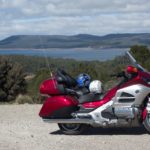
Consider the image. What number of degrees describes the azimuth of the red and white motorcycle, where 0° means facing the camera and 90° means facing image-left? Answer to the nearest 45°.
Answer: approximately 270°

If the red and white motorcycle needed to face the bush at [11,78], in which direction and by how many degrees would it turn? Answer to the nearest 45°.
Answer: approximately 90° to its left
